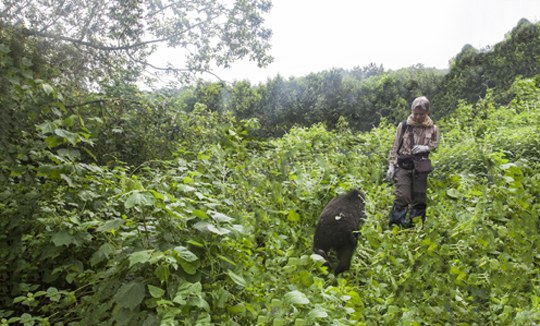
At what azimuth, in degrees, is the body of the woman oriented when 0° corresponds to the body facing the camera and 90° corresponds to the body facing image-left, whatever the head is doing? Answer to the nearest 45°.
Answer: approximately 0°

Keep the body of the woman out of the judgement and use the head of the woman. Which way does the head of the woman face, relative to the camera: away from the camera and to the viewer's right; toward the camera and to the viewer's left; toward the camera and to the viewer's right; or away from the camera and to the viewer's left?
toward the camera and to the viewer's left

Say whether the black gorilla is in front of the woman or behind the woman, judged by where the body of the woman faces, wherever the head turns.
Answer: in front
